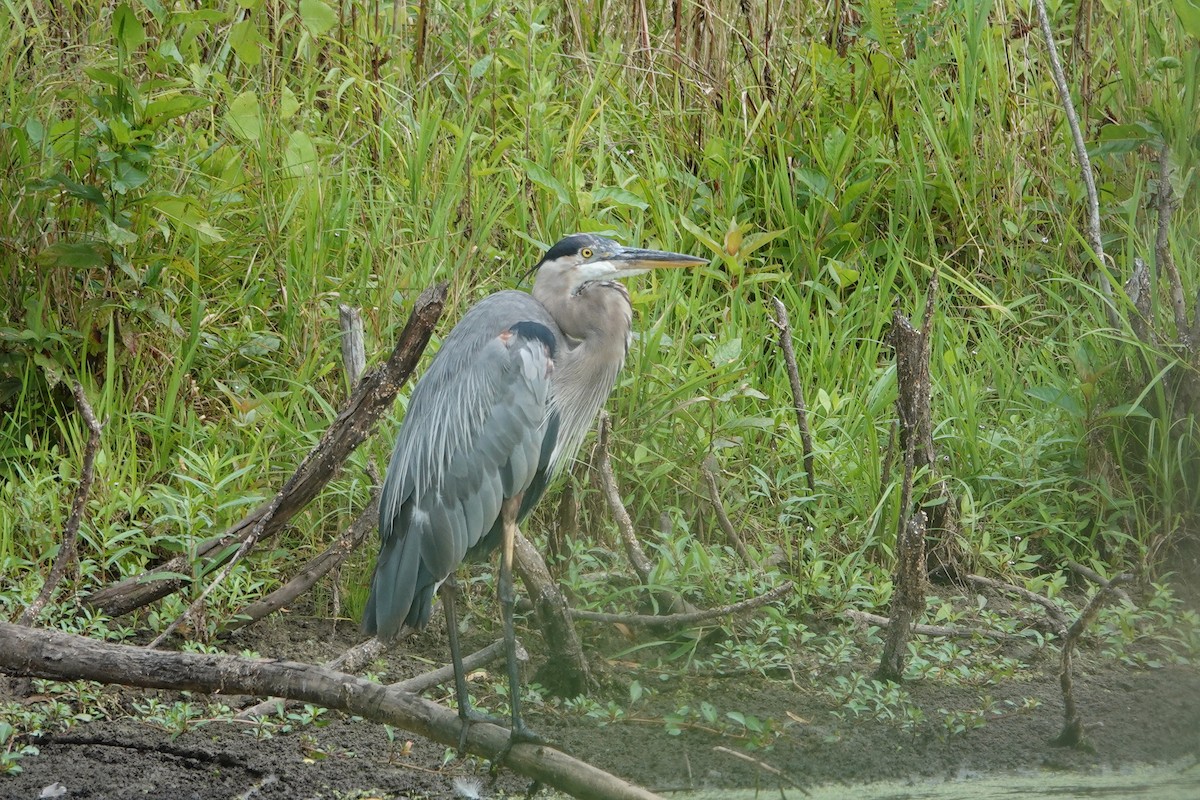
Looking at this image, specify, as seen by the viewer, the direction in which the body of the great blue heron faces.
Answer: to the viewer's right

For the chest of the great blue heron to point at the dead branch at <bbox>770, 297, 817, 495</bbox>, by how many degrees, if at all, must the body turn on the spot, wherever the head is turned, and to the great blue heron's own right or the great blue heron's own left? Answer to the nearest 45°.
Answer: approximately 45° to the great blue heron's own left

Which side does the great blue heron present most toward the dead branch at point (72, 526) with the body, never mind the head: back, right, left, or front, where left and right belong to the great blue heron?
back

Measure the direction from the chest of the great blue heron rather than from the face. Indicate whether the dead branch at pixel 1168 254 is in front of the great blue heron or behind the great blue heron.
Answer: in front

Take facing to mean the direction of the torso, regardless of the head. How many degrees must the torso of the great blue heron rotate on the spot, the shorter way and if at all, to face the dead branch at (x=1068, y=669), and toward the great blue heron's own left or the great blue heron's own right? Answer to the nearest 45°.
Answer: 0° — it already faces it

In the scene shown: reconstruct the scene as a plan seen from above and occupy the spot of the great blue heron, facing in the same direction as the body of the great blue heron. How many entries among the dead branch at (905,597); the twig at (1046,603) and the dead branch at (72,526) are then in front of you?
2
